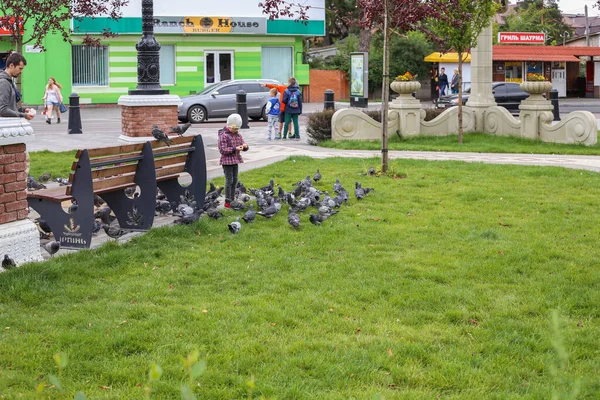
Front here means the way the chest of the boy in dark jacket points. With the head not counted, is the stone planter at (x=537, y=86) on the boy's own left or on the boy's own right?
on the boy's own right

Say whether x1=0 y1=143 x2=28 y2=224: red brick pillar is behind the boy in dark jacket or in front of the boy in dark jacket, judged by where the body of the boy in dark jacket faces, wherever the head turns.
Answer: behind

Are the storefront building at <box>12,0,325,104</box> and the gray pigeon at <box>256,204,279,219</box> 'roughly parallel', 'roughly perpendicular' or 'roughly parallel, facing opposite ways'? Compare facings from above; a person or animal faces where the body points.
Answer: roughly perpendicular

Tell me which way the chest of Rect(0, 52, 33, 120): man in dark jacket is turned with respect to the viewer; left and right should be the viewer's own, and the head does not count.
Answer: facing to the right of the viewer

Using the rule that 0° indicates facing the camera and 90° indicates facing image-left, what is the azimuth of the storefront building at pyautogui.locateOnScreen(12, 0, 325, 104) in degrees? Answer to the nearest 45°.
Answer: approximately 0°

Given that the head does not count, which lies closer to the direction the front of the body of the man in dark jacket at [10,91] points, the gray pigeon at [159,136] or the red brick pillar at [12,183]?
the gray pigeon

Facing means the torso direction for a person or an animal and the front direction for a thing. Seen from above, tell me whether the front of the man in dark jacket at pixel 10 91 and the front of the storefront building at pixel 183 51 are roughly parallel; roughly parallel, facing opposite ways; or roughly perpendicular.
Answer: roughly perpendicular

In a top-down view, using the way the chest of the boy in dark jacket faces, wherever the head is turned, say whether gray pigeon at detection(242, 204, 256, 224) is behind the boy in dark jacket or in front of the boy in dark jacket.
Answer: behind

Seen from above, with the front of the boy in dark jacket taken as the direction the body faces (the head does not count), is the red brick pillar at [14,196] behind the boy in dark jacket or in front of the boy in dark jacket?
behind

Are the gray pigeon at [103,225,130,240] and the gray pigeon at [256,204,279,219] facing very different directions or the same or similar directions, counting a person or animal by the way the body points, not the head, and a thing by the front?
very different directions
